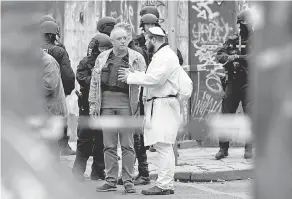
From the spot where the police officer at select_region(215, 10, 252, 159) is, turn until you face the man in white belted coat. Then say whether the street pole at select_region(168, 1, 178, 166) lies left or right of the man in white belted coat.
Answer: right

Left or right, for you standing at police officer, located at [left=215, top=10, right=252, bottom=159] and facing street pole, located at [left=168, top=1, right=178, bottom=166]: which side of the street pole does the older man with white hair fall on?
left

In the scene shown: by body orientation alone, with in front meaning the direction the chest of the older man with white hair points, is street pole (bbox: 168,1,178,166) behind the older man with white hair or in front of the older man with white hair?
behind

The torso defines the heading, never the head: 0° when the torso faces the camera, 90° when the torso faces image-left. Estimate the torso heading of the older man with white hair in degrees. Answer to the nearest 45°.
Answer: approximately 0°

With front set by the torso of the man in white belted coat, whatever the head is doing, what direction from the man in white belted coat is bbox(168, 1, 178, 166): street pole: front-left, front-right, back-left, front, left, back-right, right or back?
right

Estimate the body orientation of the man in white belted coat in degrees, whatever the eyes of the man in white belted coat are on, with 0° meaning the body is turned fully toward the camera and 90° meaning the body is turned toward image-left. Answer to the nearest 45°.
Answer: approximately 90°

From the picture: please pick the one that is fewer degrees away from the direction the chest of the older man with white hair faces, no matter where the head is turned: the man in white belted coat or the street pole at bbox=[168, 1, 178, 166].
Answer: the man in white belted coat

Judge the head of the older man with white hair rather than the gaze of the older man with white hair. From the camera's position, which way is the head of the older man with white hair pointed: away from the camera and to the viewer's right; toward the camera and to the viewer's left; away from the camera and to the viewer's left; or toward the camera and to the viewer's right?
toward the camera and to the viewer's right
